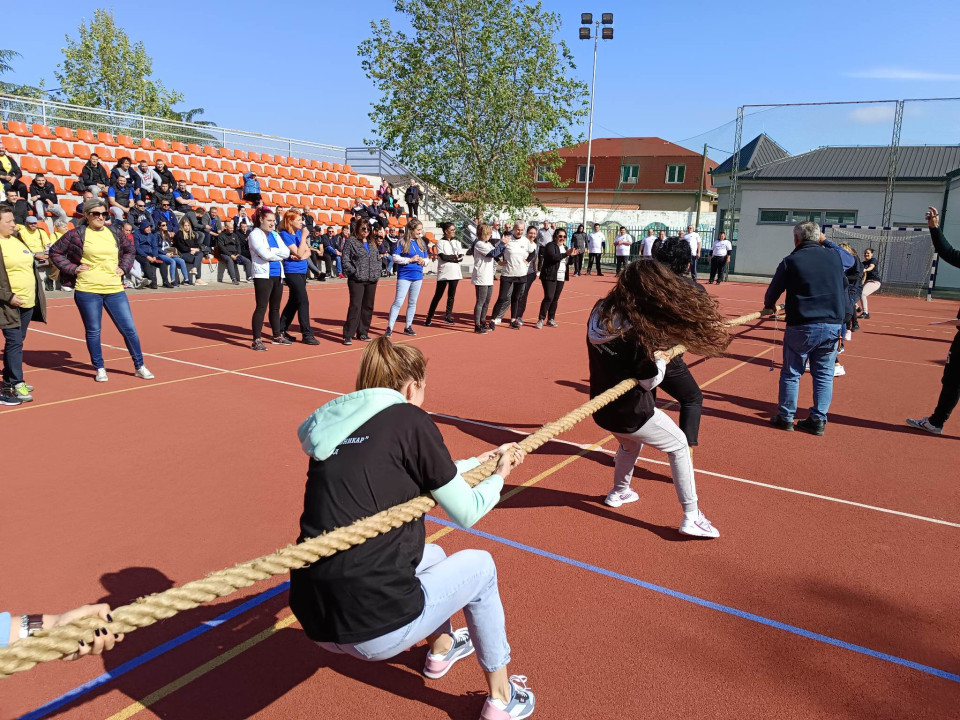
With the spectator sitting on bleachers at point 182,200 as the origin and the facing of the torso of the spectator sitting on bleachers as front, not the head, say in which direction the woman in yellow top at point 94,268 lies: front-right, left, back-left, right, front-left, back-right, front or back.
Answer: front-right

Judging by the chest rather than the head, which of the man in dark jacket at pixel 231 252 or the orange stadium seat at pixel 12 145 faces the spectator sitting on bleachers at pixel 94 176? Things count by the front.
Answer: the orange stadium seat

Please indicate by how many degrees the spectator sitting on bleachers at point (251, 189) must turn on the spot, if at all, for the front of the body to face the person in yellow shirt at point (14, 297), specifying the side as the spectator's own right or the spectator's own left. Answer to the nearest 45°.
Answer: approximately 45° to the spectator's own right

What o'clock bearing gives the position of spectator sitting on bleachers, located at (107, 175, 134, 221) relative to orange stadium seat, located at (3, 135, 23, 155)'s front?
The spectator sitting on bleachers is roughly at 12 o'clock from the orange stadium seat.

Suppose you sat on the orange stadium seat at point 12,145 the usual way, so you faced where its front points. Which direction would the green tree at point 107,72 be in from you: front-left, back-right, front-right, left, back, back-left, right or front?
back-left

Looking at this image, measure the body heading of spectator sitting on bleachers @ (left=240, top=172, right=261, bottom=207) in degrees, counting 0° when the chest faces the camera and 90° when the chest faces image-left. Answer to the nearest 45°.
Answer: approximately 315°

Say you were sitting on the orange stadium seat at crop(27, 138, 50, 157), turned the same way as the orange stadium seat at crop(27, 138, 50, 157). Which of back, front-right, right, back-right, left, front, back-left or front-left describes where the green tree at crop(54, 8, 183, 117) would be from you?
back-left

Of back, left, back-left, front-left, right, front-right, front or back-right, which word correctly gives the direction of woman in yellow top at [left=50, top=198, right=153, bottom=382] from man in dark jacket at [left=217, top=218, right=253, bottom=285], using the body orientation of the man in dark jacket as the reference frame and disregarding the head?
front-right

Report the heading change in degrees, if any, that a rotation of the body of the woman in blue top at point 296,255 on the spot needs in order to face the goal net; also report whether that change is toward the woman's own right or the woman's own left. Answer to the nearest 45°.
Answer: approximately 90° to the woman's own left

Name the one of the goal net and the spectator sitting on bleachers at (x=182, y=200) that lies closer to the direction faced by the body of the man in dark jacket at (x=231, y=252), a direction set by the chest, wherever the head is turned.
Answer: the goal net

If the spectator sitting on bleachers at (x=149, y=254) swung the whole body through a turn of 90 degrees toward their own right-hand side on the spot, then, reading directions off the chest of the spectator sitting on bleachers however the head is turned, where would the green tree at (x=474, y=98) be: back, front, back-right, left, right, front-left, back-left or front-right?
back

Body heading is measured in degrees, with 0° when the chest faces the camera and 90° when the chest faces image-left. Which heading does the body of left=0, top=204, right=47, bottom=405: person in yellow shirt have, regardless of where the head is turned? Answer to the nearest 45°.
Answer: approximately 315°

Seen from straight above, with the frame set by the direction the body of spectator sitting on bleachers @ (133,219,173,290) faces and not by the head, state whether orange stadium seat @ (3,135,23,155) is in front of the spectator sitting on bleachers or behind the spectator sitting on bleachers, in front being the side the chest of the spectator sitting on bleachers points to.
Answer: behind

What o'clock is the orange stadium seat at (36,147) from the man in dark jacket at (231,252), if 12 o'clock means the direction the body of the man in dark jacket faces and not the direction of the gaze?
The orange stadium seat is roughly at 5 o'clock from the man in dark jacket.
